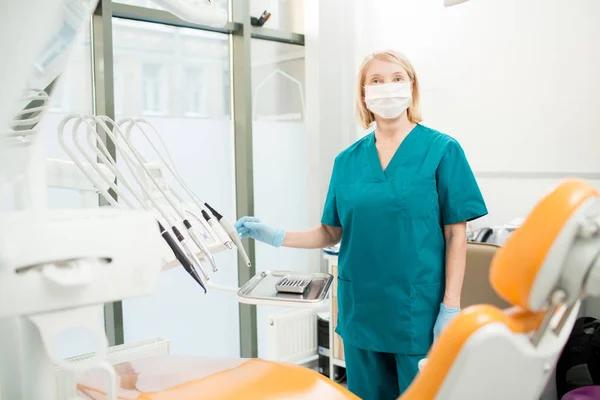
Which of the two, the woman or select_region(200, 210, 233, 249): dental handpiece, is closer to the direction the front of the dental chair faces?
the dental handpiece

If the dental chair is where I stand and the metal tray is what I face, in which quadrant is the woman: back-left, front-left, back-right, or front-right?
front-right

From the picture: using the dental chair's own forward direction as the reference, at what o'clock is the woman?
The woman is roughly at 3 o'clock from the dental chair.

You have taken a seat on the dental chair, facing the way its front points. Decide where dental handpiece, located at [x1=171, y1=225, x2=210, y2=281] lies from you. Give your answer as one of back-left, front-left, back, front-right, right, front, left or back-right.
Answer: front-right

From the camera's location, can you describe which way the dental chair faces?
facing to the left of the viewer

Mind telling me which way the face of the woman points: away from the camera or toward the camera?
toward the camera

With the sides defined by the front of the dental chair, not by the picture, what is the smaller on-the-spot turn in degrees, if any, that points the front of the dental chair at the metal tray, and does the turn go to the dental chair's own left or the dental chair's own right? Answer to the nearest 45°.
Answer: approximately 45° to the dental chair's own right

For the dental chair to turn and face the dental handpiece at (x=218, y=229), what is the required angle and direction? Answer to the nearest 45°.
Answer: approximately 45° to its right
